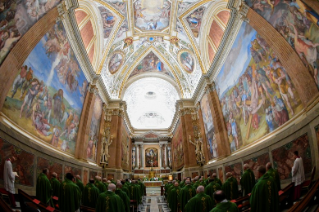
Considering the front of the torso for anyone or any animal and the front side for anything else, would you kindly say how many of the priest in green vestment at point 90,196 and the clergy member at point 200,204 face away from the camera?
2

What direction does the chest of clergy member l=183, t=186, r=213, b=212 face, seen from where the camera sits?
away from the camera

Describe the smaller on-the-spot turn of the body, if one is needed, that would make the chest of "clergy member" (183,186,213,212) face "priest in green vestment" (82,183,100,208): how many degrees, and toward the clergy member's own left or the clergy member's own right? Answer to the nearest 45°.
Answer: approximately 45° to the clergy member's own left

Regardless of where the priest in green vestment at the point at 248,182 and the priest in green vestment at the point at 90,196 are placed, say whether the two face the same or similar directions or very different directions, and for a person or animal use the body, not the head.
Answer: same or similar directions

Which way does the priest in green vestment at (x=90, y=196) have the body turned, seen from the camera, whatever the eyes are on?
away from the camera

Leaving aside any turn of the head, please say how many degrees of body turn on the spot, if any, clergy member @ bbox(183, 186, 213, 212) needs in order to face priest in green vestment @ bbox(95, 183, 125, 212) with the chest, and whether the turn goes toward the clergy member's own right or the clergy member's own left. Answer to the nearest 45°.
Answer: approximately 90° to the clergy member's own left

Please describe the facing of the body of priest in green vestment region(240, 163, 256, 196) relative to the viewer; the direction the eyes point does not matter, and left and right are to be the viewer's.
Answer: facing away from the viewer and to the left of the viewer

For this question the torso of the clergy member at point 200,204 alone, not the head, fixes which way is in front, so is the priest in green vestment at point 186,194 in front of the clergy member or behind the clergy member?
in front

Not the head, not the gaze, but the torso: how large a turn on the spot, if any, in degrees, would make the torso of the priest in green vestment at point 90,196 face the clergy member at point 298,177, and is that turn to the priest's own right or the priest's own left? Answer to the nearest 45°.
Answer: approximately 135° to the priest's own right

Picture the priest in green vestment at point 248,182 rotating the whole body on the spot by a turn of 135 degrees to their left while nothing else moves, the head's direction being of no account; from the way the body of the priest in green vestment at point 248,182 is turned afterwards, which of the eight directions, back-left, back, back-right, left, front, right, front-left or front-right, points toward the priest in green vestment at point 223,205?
front
